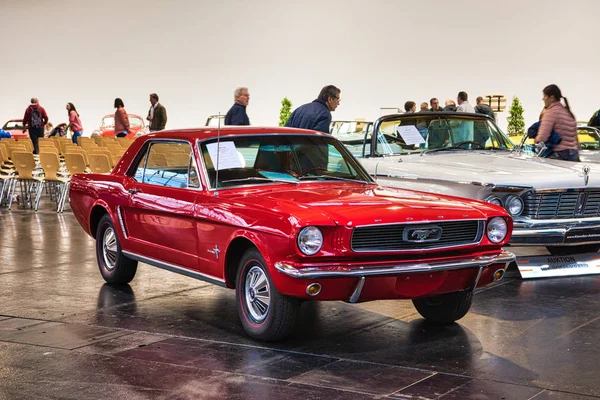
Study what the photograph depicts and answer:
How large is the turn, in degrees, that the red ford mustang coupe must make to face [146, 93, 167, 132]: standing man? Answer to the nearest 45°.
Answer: approximately 135° to its left

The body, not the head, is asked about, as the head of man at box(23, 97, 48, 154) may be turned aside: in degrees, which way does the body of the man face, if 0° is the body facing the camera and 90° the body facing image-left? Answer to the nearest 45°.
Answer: approximately 180°

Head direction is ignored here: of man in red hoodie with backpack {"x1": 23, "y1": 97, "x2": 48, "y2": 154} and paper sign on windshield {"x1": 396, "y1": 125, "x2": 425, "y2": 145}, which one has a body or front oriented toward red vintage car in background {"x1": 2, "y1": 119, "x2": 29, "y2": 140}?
the man in red hoodie with backpack

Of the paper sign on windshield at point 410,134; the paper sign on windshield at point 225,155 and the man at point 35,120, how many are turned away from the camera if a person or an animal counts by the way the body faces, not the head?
1

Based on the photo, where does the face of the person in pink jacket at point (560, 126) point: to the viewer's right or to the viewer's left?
to the viewer's left

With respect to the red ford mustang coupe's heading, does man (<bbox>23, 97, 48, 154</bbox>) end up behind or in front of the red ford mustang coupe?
behind

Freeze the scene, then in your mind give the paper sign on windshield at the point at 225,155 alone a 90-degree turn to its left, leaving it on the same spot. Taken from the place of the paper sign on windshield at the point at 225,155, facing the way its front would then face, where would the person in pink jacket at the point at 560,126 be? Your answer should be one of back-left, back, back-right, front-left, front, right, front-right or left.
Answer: front

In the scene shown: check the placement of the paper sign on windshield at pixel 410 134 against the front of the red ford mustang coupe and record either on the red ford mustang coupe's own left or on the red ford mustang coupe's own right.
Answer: on the red ford mustang coupe's own left

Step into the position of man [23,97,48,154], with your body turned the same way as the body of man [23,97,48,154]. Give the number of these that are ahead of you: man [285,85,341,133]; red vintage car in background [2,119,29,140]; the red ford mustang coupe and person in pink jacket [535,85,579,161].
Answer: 1

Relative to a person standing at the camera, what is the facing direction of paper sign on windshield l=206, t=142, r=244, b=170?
facing the viewer and to the right of the viewer
